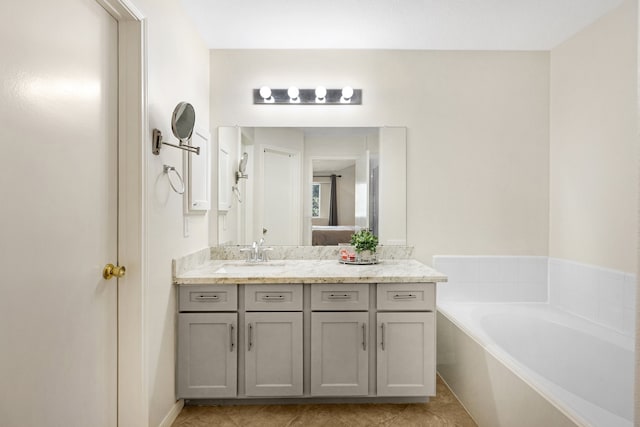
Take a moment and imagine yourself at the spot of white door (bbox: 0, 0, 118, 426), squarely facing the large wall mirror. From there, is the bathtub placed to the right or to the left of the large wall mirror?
right

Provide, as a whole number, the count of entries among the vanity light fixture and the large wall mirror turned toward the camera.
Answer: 2

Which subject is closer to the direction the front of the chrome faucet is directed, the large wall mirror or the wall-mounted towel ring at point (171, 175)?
the wall-mounted towel ring

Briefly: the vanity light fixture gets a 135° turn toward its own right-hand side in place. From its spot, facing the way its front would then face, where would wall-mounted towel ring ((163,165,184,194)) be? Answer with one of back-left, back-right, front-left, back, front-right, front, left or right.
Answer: left

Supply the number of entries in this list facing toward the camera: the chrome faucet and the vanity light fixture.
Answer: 2

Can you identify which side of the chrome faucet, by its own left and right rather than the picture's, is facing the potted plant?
left

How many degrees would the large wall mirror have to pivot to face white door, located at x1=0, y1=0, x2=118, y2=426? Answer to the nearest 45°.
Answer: approximately 45° to its right

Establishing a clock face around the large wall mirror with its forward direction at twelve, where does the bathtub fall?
The bathtub is roughly at 10 o'clock from the large wall mirror.
